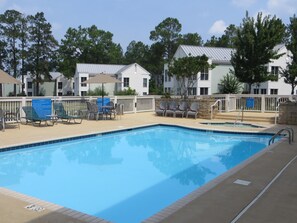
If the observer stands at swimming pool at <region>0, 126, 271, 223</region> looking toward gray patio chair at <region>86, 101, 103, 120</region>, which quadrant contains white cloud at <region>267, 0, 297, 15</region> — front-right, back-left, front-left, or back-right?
front-right

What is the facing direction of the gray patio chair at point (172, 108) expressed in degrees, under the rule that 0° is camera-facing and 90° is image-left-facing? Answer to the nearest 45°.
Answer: approximately 45°

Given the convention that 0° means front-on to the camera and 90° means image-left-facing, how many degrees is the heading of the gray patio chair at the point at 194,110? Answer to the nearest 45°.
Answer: approximately 45°

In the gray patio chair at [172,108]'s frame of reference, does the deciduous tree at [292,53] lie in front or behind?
behind

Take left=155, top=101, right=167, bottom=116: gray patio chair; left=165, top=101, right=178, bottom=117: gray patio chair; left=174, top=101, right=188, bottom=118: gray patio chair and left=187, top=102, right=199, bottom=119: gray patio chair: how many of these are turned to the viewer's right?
0

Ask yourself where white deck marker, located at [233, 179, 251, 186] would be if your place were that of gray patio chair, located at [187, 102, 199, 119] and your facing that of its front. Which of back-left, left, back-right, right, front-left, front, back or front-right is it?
front-left

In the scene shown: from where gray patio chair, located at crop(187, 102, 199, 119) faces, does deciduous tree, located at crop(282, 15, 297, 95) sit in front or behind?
behind

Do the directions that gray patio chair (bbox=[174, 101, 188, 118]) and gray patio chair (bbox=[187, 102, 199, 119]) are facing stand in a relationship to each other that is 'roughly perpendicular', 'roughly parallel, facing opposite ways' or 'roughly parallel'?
roughly parallel

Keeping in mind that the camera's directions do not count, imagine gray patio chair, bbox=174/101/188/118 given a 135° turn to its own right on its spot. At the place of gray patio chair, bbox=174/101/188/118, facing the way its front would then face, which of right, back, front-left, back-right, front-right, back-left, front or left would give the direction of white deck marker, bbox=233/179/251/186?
back

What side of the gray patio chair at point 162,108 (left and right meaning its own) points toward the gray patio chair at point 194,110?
left

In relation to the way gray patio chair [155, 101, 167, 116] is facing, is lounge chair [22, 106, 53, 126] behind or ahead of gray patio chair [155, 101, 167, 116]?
ahead

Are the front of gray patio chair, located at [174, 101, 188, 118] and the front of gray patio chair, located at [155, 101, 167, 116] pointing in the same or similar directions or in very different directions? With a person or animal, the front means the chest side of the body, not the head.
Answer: same or similar directions

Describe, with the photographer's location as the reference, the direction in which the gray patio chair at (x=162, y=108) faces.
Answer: facing the viewer and to the left of the viewer

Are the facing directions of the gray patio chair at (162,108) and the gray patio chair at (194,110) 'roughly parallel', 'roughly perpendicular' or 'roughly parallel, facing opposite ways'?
roughly parallel

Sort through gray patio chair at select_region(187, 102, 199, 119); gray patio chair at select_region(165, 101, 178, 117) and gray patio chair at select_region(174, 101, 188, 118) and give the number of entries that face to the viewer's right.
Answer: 0

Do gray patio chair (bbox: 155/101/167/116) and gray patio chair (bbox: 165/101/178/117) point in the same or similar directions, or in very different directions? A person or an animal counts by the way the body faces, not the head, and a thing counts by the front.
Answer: same or similar directions

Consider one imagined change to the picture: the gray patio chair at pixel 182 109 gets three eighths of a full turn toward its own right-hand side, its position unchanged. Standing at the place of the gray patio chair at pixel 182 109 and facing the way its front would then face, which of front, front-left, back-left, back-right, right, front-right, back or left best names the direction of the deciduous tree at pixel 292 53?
front-right
